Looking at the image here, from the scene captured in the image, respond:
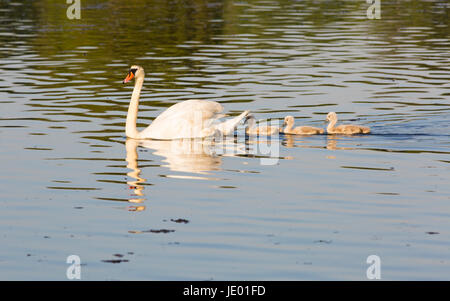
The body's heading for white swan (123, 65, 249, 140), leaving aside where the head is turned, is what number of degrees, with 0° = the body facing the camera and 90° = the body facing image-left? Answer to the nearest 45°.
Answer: approximately 90°
